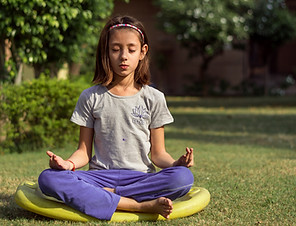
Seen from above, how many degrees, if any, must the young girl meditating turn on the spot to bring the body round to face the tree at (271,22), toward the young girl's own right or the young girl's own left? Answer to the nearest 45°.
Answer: approximately 180°

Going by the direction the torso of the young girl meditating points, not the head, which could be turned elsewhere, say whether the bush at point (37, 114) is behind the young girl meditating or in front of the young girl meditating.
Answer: behind

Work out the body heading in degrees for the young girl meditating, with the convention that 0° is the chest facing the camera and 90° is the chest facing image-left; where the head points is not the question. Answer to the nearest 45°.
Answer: approximately 0°

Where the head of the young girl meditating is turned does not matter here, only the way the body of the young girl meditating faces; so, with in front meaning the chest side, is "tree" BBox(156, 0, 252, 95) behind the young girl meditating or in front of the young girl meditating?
behind

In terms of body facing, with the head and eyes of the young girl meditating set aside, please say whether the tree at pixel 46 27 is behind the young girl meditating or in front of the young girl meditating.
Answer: behind
